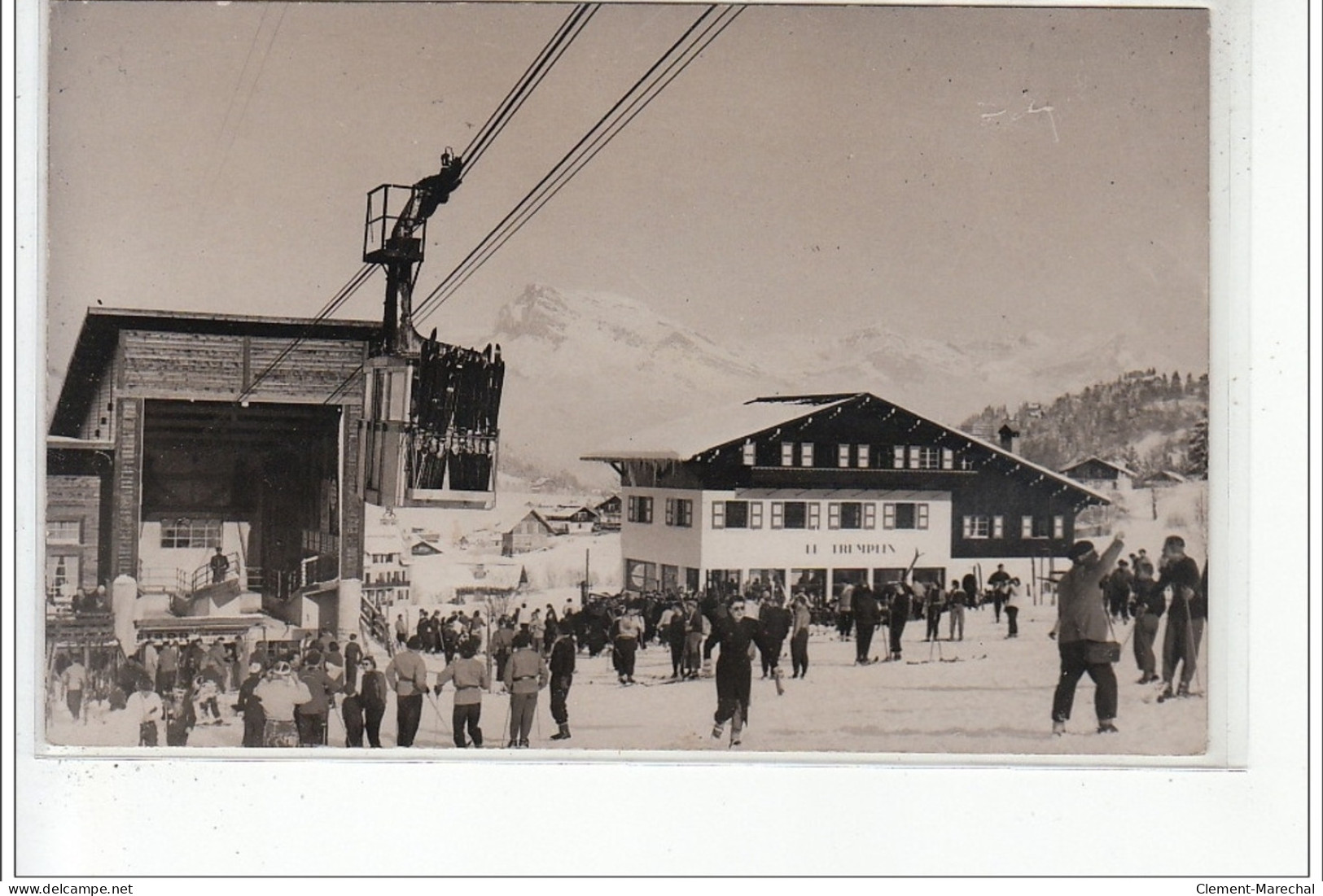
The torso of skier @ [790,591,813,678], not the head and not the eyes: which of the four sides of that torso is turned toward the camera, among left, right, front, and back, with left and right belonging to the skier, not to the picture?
back

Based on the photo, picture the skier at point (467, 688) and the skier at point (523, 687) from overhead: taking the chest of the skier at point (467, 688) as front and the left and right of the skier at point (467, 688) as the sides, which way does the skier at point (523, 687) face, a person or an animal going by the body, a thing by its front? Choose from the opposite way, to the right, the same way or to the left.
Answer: the same way

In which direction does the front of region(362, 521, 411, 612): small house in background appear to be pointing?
toward the camera

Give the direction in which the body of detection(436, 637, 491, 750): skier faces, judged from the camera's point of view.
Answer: away from the camera

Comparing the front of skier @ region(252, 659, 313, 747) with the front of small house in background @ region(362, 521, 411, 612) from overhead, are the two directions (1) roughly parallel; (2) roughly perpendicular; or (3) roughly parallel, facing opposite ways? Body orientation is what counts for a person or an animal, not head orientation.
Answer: roughly parallel, facing opposite ways

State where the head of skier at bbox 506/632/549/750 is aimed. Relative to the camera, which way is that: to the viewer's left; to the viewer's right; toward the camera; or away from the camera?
away from the camera

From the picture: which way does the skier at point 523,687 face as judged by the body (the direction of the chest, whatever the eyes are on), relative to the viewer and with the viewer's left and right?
facing away from the viewer

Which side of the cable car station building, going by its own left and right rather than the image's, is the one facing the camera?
front

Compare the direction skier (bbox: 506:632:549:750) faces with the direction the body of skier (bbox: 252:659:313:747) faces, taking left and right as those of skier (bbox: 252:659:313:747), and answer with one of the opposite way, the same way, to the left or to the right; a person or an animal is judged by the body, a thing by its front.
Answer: the same way
